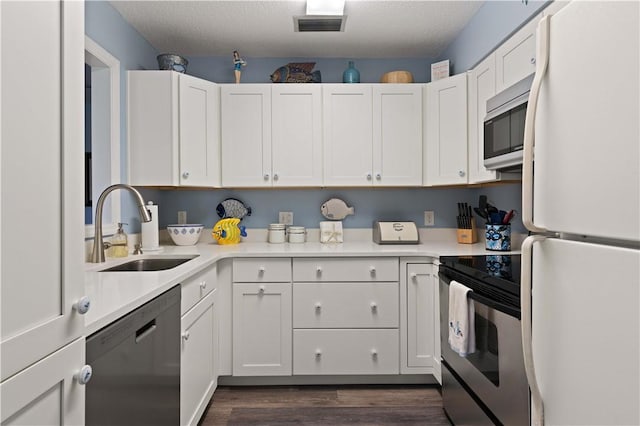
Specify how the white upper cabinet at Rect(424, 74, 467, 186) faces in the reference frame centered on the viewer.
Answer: facing the viewer and to the left of the viewer

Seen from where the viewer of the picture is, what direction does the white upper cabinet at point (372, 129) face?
facing the viewer

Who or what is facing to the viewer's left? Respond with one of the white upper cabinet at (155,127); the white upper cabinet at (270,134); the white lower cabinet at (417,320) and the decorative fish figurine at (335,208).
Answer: the decorative fish figurine

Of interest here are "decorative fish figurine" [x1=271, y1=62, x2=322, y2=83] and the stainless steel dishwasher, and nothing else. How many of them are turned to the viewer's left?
1

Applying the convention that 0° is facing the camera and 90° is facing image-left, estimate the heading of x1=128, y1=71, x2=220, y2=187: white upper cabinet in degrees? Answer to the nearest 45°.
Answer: approximately 315°

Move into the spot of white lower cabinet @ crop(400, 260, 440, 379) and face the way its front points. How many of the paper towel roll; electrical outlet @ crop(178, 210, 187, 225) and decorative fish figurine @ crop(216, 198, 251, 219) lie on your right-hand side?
3

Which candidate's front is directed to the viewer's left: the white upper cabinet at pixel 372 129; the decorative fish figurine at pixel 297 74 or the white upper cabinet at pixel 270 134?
the decorative fish figurine

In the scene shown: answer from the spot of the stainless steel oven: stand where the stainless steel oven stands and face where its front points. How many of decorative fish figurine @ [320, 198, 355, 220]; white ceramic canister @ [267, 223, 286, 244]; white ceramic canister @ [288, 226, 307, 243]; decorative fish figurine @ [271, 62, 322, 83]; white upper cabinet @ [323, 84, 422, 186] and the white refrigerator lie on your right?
5

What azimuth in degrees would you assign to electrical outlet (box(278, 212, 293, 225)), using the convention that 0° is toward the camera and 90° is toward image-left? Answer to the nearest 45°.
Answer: approximately 0°

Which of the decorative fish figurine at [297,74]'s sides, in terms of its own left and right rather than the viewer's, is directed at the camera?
left

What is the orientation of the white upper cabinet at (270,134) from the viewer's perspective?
toward the camera

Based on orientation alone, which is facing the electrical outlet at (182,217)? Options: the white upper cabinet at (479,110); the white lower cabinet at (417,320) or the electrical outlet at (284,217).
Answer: the white upper cabinet

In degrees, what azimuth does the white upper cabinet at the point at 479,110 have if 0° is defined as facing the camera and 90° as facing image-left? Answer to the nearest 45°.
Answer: approximately 90°

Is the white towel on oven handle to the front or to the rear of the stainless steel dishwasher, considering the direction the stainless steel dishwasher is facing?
to the front
